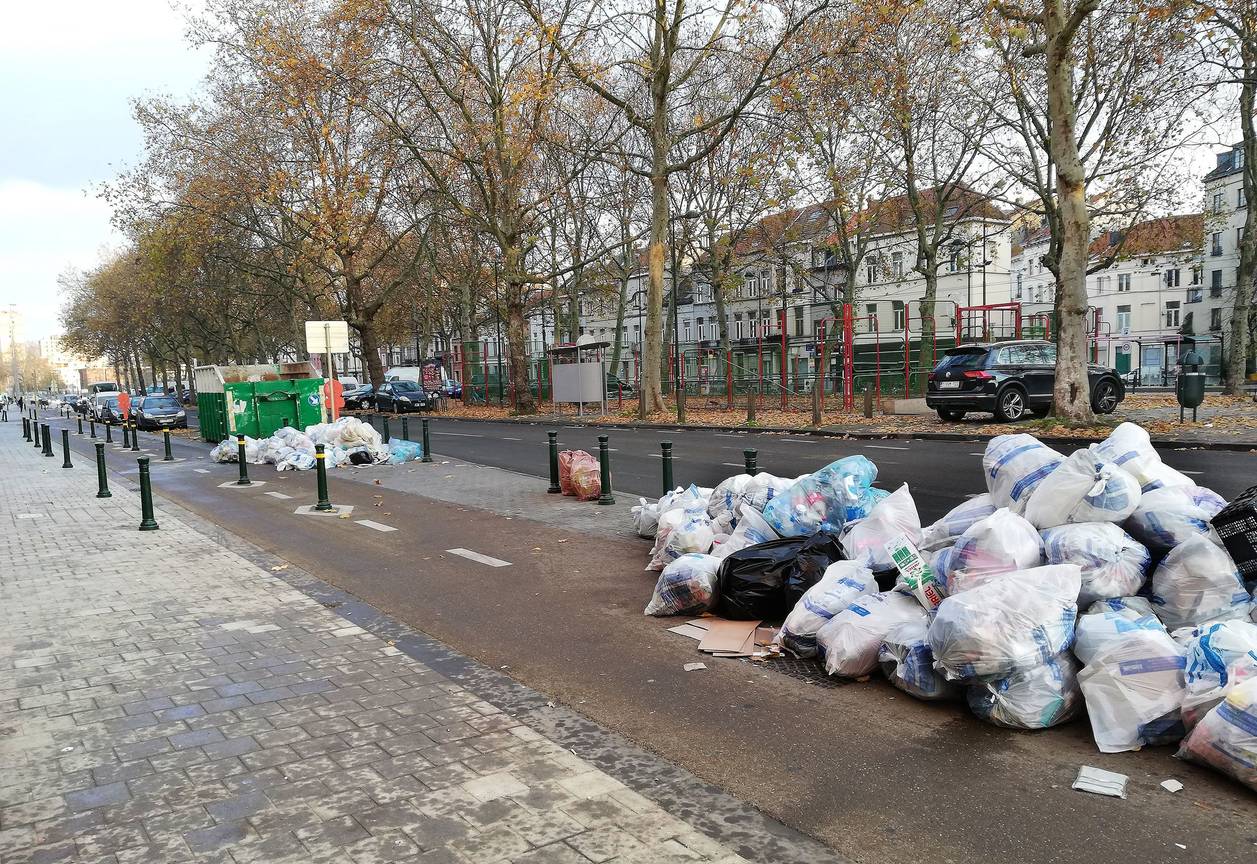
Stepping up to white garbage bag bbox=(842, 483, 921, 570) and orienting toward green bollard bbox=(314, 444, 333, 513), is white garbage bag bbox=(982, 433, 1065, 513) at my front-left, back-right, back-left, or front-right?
back-right

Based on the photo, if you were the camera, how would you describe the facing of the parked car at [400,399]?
facing the viewer and to the right of the viewer

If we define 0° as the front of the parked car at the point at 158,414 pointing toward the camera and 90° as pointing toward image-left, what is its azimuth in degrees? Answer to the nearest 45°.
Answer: approximately 315°

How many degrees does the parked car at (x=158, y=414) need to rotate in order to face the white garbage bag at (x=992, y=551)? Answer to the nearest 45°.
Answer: approximately 45° to its right

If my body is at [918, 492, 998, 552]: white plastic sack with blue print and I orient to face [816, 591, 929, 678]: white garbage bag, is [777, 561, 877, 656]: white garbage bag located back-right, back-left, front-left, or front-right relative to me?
front-right

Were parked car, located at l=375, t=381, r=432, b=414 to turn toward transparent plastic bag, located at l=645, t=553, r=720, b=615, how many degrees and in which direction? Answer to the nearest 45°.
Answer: approximately 45° to its right

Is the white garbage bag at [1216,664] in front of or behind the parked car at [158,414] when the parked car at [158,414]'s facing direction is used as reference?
in front

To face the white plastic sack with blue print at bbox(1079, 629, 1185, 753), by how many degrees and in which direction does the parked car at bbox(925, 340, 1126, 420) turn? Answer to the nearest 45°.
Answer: approximately 135° to its right

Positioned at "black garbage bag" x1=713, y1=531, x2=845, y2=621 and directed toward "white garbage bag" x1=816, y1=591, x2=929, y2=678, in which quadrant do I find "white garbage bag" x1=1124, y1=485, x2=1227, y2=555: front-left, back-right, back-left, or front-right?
front-left

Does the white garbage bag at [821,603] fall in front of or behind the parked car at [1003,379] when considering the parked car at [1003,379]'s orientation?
behind

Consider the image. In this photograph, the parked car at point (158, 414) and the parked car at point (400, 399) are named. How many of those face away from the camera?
0

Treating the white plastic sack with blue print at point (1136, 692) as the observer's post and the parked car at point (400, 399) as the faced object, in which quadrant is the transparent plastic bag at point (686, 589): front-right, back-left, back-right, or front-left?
front-left

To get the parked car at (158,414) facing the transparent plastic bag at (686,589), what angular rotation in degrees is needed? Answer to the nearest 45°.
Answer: approximately 45° to its right

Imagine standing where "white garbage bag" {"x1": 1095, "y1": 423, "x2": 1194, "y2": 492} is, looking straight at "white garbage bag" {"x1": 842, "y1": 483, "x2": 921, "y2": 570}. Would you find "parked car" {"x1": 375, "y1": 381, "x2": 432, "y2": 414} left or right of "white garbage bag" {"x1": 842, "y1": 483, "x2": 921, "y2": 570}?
right
